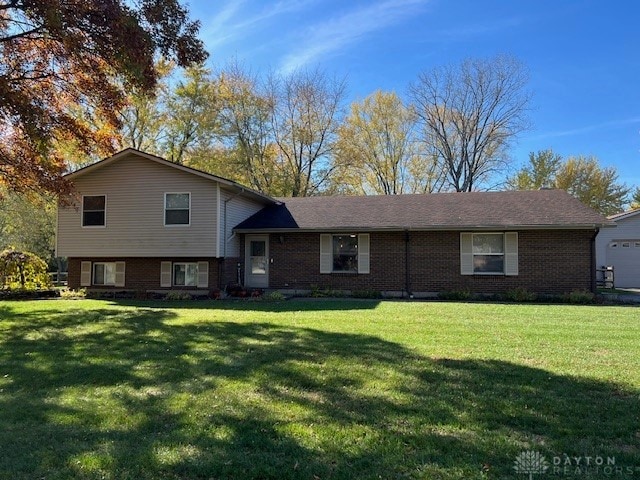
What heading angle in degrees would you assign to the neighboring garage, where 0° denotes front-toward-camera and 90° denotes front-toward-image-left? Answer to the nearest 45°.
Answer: approximately 0°

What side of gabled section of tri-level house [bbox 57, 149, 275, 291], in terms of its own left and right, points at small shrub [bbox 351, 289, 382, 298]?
left

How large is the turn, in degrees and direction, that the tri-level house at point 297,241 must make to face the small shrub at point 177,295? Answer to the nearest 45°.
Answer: approximately 90° to its right

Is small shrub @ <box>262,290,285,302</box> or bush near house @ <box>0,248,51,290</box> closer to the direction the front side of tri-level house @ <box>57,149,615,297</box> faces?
the small shrub

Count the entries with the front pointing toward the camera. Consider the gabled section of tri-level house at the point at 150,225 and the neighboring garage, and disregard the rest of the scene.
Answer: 2

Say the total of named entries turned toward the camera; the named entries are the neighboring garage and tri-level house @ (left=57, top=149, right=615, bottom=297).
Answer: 2

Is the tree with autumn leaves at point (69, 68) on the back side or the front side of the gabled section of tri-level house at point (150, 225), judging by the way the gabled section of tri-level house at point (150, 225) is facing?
on the front side

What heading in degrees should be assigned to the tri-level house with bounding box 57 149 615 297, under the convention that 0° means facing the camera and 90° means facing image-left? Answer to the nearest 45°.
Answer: approximately 0°
